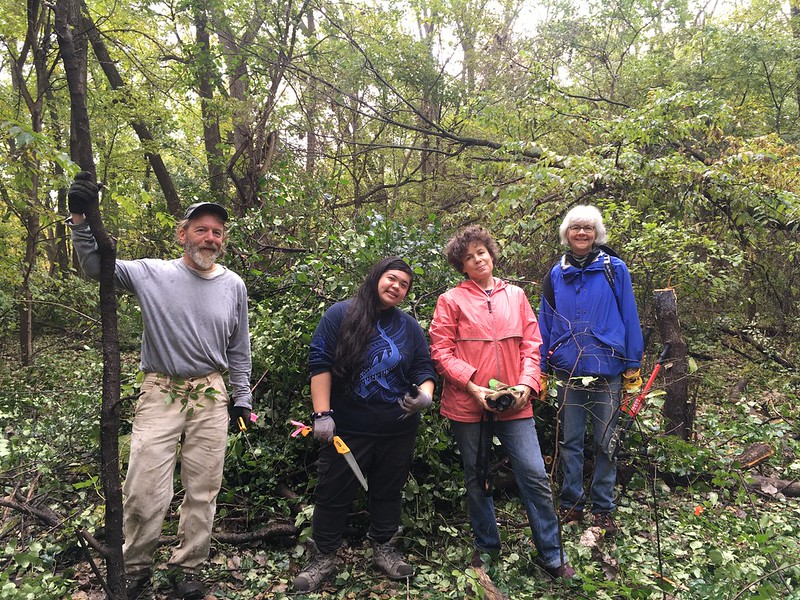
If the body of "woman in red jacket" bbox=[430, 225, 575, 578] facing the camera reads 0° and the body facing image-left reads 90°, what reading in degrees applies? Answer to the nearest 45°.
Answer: approximately 0°

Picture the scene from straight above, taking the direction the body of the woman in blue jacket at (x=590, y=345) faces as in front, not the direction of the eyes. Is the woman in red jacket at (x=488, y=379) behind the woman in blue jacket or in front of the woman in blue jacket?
in front

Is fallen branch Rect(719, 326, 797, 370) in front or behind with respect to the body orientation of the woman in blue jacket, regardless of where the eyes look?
behind

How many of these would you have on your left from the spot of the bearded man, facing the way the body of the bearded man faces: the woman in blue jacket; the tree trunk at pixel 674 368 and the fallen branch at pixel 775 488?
3

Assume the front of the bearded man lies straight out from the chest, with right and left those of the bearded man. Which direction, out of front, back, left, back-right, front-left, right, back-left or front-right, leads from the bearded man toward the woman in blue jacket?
left

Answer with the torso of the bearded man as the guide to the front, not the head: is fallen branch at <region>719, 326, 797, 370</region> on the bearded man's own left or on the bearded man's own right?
on the bearded man's own left

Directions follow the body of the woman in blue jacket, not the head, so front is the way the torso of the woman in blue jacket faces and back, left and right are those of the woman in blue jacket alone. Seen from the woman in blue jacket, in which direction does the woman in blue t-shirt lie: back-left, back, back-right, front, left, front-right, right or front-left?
front-right

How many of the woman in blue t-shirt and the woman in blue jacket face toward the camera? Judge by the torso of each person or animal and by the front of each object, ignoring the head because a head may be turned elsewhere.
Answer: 2
